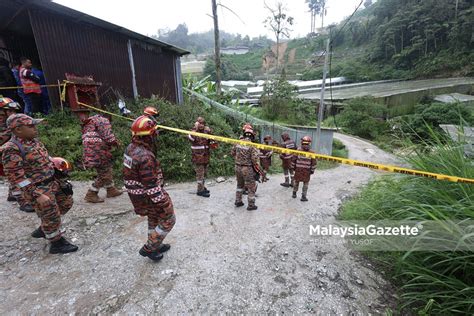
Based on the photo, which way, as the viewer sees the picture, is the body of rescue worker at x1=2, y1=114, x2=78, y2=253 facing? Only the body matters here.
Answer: to the viewer's right

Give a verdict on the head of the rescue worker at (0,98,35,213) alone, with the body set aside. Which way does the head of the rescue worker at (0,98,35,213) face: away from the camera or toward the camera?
toward the camera

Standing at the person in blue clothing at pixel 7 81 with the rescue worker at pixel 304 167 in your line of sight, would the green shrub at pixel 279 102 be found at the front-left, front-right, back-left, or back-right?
front-left
